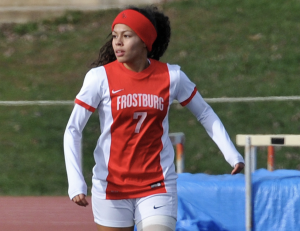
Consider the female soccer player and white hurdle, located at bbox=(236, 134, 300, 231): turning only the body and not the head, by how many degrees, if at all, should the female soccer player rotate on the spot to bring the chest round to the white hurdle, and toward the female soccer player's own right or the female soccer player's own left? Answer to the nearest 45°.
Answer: approximately 135° to the female soccer player's own left

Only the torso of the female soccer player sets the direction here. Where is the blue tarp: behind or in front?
behind

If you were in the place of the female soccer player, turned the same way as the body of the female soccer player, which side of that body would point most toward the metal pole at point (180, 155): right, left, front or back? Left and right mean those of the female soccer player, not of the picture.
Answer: back

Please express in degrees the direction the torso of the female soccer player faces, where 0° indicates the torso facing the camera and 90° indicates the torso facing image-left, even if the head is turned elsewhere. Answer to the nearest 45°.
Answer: approximately 0°
